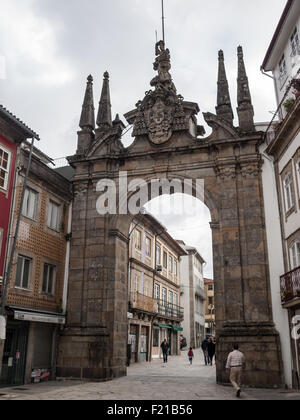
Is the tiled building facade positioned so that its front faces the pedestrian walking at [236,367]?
yes

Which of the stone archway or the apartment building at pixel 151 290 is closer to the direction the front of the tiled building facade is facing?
the stone archway

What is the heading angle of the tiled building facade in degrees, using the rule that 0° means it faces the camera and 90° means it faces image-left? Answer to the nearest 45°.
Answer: approximately 315°

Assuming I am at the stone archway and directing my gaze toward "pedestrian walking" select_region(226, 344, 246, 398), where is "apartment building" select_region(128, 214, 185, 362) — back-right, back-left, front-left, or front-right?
back-left

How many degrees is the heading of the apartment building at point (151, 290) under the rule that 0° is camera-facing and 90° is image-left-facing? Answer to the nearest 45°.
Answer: approximately 315°
